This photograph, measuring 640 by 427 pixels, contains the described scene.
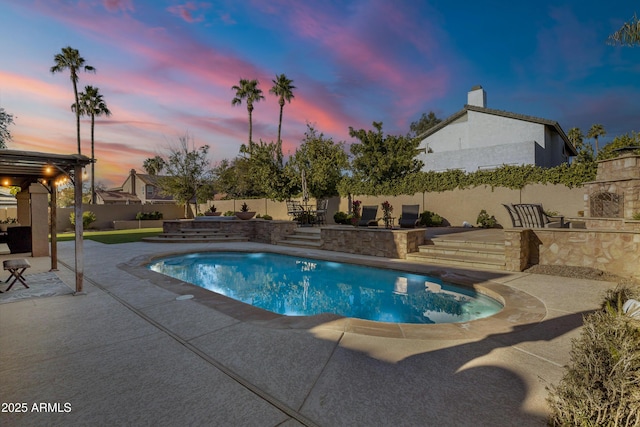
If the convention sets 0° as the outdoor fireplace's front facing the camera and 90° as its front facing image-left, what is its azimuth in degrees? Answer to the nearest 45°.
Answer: approximately 45°

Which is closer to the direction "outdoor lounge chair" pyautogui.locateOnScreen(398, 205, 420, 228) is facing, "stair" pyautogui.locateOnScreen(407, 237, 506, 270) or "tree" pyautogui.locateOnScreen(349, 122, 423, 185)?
the stair

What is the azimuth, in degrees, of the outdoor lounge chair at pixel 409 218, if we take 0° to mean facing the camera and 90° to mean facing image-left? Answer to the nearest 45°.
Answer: approximately 45°

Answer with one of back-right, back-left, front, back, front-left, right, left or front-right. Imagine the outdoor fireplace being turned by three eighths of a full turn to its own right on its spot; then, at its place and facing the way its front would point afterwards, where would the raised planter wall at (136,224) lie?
left

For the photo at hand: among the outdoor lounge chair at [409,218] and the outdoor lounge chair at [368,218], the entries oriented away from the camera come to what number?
0

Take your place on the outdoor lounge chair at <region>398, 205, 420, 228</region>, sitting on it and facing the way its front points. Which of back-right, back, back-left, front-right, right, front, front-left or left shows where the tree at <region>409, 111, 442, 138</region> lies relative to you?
back-right

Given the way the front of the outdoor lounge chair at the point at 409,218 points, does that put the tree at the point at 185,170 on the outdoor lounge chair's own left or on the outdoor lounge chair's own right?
on the outdoor lounge chair's own right

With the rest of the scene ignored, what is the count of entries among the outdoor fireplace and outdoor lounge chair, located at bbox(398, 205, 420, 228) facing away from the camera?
0

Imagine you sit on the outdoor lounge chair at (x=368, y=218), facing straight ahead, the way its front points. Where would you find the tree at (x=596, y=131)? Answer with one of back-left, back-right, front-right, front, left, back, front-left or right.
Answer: back

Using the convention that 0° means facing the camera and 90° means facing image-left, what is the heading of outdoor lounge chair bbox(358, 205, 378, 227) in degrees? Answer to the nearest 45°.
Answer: approximately 45°

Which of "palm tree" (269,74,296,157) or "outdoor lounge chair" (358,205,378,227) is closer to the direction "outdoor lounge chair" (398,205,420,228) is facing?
the outdoor lounge chair

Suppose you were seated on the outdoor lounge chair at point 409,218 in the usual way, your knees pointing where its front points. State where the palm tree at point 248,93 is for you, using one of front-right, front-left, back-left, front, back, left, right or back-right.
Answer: right

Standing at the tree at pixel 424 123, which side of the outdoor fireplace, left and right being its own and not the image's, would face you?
right
